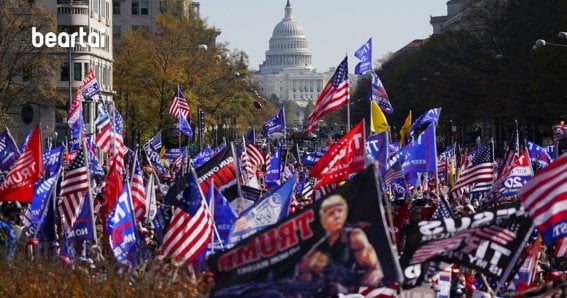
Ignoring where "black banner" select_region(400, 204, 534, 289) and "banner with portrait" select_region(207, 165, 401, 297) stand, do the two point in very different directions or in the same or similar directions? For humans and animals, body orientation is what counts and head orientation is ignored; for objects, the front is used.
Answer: same or similar directions
